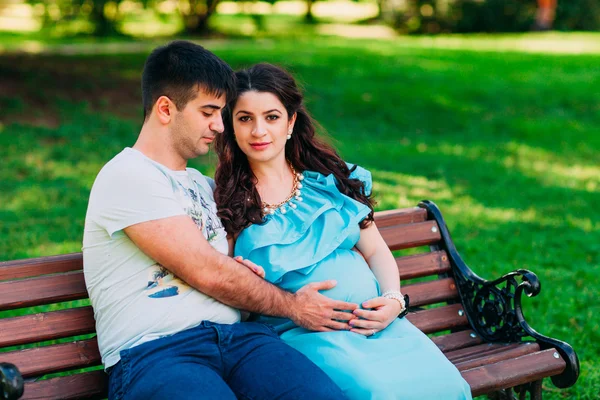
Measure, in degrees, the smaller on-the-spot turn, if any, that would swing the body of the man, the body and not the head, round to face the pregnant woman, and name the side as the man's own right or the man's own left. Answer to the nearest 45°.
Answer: approximately 90° to the man's own left

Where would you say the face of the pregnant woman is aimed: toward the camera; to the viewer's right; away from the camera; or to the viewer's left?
toward the camera

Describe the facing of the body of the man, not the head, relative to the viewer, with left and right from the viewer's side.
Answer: facing the viewer and to the right of the viewer
